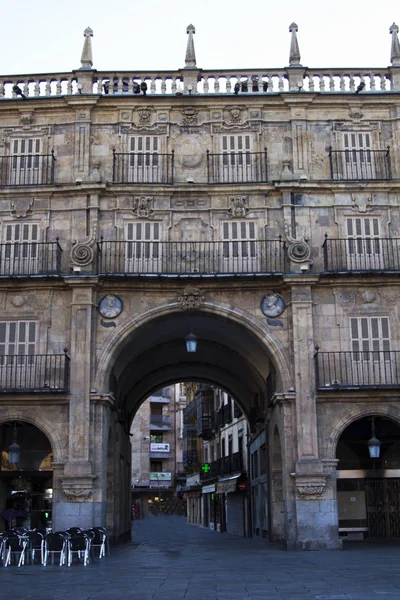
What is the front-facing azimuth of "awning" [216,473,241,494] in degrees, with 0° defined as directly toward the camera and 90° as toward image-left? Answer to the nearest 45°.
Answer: approximately 45°

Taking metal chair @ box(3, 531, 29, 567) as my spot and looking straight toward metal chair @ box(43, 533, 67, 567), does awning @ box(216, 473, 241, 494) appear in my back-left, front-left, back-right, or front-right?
front-left

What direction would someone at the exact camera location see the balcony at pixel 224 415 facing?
facing the viewer and to the left of the viewer

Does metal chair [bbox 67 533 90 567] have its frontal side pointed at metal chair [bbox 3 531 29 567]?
no

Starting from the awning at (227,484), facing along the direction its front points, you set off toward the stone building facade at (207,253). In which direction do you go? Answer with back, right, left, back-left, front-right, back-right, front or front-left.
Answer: front-left

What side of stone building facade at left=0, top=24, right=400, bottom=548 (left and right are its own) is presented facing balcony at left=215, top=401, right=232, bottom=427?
back

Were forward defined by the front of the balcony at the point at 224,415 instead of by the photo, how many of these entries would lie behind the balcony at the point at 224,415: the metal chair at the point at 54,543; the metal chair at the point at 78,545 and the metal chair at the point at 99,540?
0

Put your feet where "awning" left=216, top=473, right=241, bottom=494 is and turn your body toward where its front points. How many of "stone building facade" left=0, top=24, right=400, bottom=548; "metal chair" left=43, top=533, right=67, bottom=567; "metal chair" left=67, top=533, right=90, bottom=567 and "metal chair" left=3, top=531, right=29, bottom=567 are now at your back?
0

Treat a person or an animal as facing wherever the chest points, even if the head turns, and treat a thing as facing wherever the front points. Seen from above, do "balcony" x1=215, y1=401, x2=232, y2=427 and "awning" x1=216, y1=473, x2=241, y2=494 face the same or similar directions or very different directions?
same or similar directions

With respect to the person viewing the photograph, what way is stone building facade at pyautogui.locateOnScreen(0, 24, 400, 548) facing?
facing the viewer
